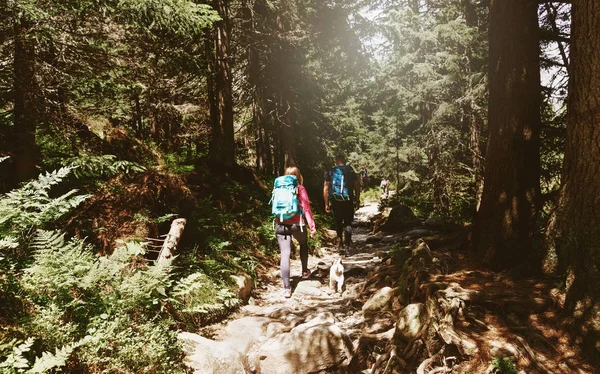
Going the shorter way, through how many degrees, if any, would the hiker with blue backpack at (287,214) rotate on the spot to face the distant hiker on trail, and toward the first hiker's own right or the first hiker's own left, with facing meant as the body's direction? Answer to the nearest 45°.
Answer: approximately 45° to the first hiker's own left

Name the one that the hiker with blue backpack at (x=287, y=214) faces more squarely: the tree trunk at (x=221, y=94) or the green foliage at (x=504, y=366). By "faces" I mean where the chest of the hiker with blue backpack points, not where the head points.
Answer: the tree trunk

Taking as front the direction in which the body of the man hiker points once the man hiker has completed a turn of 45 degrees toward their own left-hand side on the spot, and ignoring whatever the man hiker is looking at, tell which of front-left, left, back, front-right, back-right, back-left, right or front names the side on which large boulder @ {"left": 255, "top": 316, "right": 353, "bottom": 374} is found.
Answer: back-left

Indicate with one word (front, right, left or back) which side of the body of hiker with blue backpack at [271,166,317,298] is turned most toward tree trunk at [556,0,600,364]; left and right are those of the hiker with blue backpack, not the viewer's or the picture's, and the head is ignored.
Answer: right

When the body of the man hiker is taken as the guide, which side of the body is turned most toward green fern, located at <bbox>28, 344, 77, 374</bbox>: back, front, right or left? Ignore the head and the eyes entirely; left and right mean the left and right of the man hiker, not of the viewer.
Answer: back

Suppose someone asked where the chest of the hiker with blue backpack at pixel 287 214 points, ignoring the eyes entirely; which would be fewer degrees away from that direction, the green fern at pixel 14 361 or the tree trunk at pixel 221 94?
the tree trunk

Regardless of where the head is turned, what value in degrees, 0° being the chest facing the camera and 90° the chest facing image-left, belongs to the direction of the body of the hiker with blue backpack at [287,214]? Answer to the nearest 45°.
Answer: approximately 225°

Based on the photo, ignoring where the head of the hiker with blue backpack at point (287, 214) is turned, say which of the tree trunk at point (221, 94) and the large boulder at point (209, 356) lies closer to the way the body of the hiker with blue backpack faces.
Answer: the tree trunk

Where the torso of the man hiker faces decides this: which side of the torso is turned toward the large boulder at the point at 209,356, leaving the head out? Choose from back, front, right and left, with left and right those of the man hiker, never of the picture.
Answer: back

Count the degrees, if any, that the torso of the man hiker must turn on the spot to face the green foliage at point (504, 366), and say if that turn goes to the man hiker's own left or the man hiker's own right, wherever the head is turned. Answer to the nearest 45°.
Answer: approximately 180°

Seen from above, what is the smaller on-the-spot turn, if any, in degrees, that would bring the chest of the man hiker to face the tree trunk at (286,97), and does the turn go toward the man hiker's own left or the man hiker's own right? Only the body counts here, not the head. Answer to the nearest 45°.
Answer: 0° — they already face it

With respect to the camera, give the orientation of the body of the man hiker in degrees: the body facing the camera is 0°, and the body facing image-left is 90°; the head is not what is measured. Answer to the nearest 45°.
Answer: approximately 180°

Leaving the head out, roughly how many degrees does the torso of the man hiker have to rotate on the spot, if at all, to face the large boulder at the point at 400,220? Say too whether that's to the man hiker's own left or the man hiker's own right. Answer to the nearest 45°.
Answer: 0° — they already face it
